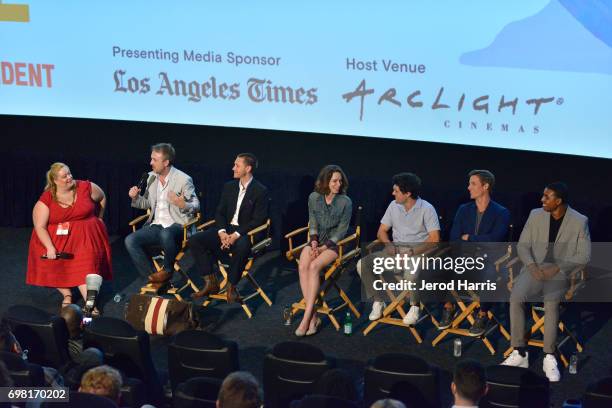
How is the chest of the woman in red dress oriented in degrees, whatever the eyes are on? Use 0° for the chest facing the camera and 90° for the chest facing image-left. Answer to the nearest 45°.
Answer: approximately 0°

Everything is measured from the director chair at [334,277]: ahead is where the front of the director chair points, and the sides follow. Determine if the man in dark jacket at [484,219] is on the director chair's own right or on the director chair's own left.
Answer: on the director chair's own left

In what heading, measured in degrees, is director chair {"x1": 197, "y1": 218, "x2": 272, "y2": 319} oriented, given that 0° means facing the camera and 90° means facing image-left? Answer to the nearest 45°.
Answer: approximately 45°

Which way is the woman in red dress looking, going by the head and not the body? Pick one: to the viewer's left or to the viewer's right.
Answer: to the viewer's right

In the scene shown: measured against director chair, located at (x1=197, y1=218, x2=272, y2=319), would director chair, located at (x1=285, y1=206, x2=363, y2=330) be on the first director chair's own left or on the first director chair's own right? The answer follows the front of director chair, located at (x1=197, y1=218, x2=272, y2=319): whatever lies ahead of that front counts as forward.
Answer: on the first director chair's own left

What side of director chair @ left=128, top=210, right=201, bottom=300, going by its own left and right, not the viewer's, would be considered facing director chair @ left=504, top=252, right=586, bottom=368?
left

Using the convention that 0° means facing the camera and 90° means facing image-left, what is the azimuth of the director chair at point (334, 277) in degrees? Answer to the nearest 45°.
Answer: approximately 45°
